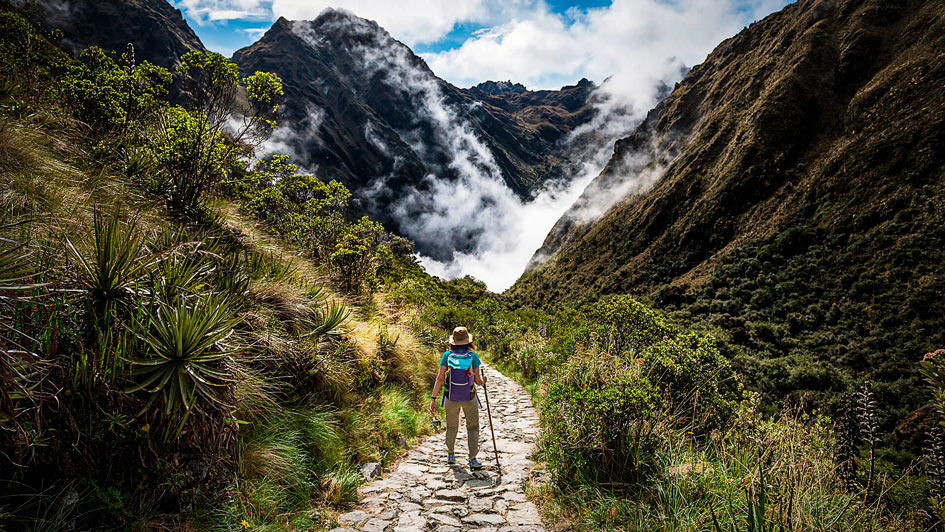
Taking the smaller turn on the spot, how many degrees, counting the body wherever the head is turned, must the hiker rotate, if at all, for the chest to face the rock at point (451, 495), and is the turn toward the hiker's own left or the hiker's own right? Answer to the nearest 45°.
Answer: approximately 180°

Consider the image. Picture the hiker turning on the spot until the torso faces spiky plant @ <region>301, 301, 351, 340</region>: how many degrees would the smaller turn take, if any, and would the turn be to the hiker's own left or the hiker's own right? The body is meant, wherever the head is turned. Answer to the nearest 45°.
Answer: approximately 90° to the hiker's own left

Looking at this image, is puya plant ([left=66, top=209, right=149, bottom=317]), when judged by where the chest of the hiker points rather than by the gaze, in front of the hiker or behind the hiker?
behind

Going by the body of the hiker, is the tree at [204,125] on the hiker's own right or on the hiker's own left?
on the hiker's own left

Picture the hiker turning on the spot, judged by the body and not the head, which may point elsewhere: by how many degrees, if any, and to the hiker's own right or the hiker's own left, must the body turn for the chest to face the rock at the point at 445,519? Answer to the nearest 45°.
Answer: approximately 180°

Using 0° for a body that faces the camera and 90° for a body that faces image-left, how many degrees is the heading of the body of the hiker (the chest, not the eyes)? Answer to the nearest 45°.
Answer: approximately 180°

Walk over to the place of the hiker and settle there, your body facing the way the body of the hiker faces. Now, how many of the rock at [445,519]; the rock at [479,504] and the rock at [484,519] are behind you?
3

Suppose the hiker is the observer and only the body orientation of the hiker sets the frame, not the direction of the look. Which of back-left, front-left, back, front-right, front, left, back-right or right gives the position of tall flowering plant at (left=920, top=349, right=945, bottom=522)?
back-right

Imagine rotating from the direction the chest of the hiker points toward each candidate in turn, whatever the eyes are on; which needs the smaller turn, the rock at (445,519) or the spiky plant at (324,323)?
the spiky plant

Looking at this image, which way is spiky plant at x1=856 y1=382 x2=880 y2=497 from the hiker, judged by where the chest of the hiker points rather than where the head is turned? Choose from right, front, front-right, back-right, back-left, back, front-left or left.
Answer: back-right
